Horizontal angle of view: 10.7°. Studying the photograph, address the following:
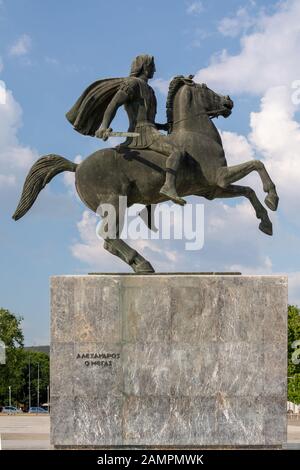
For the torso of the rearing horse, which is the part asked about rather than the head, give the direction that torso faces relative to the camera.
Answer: to the viewer's right

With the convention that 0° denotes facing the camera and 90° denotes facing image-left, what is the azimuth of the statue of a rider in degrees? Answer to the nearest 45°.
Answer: approximately 270°
